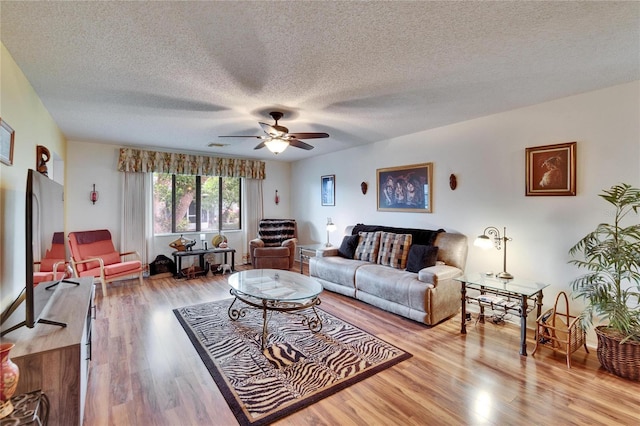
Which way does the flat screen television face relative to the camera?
to the viewer's right

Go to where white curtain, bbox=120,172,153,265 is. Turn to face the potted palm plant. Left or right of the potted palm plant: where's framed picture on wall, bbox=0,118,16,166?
right

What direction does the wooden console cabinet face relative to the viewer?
to the viewer's right

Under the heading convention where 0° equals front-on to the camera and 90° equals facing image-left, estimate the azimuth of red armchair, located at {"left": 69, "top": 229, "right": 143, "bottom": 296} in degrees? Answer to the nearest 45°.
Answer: approximately 315°

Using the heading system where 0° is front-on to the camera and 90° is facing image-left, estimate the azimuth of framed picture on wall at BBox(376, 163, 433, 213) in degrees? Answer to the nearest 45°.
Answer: approximately 45°

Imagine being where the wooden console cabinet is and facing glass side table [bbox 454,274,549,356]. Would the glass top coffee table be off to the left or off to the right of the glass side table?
left

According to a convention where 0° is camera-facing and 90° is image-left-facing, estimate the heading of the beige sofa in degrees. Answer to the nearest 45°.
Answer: approximately 45°

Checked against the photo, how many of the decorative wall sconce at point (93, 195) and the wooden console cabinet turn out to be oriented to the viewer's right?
1

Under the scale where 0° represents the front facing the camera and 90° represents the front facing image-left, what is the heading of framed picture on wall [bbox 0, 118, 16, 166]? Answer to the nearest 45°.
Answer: approximately 270°

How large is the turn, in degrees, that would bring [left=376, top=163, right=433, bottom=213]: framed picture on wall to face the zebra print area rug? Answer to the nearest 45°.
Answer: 0° — it already faces it
